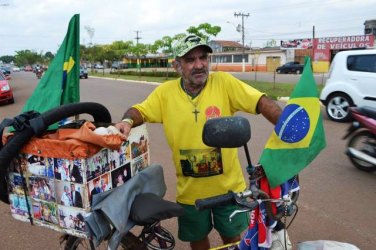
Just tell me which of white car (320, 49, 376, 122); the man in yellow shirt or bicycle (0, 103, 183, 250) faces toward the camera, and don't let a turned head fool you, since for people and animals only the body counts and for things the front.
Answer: the man in yellow shirt

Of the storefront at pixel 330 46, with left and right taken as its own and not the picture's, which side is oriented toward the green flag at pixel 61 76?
front

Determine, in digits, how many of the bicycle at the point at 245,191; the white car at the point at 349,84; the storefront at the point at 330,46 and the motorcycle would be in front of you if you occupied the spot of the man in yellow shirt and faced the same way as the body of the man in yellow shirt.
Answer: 1

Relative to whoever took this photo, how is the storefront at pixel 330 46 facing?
facing the viewer

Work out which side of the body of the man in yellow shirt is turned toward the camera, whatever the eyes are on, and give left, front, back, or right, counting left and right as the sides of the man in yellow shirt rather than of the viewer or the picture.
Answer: front

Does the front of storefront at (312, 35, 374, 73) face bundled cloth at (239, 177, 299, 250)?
yes
